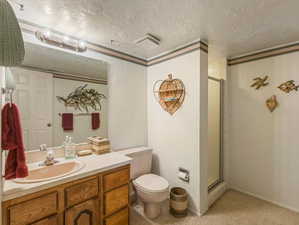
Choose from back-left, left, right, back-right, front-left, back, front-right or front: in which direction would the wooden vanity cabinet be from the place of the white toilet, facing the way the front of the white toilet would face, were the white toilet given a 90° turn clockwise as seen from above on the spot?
front

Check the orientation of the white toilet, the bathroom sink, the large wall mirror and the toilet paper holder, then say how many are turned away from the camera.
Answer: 0

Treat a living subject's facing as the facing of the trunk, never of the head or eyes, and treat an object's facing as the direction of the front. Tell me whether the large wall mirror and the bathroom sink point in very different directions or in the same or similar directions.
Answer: same or similar directions

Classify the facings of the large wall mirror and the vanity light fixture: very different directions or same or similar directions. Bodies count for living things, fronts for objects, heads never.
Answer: same or similar directions

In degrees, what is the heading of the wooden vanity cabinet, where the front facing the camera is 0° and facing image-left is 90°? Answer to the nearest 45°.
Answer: approximately 315°

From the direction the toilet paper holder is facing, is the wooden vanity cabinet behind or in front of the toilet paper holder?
in front

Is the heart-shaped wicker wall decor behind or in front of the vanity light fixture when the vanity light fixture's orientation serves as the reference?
in front

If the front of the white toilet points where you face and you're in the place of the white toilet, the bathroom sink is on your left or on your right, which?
on your right

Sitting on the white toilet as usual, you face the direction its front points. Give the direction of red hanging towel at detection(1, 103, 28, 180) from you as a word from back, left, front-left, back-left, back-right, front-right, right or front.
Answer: right

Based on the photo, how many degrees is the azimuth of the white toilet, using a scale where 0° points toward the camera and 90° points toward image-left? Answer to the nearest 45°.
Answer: approximately 315°

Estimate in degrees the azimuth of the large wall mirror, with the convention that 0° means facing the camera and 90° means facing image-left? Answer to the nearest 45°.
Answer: approximately 315°

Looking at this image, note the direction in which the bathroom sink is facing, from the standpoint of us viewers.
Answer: facing the viewer and to the right of the viewer

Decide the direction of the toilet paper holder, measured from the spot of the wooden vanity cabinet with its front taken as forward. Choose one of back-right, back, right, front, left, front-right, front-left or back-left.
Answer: front-left
